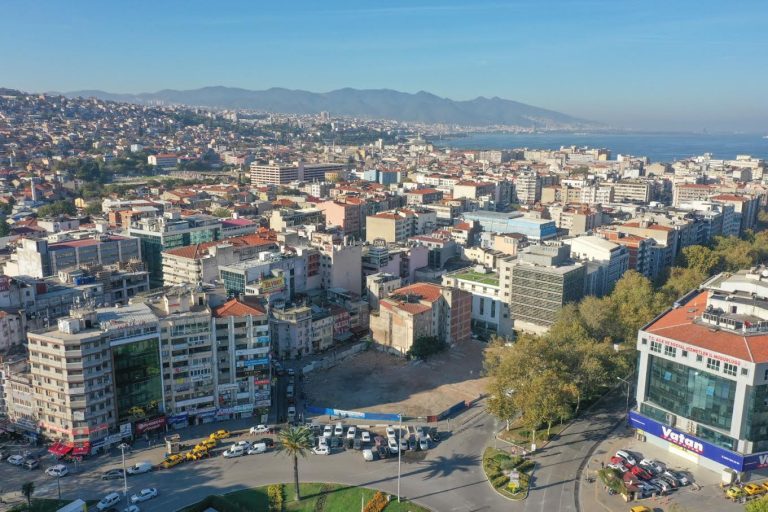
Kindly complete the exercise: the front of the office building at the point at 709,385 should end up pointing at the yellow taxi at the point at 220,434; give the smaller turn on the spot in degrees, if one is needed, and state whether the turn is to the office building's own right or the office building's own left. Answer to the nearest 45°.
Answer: approximately 45° to the office building's own right

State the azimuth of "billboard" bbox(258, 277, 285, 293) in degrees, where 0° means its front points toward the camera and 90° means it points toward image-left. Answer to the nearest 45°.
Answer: approximately 0°

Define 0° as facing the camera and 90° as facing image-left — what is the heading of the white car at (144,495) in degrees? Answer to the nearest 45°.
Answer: approximately 45°

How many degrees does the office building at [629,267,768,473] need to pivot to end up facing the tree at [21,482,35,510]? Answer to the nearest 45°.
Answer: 0° — it already faces it

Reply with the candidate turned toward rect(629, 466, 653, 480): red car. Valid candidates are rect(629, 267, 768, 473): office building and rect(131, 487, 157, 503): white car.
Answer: the office building

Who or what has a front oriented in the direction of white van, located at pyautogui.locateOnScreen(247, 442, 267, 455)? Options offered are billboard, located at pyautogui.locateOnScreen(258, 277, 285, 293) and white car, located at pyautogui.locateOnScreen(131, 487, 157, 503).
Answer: the billboard

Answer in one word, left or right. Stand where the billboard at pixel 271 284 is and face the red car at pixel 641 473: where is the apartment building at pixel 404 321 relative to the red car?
left
